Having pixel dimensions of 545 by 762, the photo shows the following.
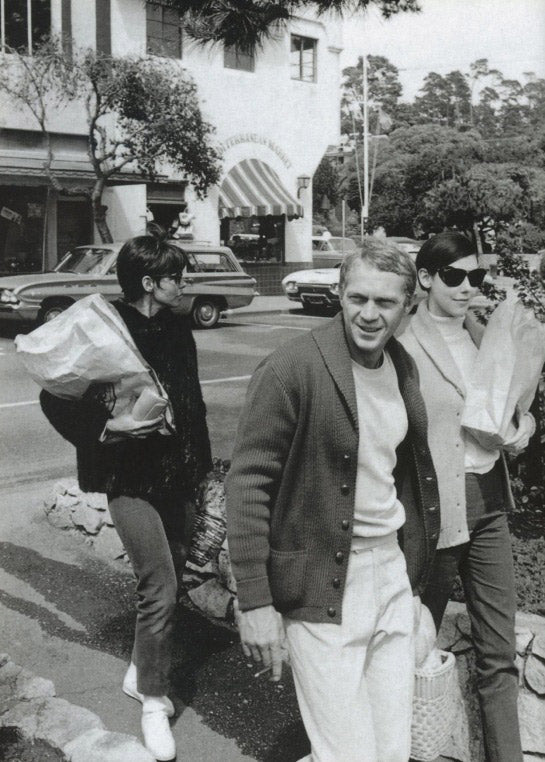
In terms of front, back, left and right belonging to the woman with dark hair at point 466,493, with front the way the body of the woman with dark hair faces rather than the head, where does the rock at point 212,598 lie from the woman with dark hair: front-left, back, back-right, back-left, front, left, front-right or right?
back

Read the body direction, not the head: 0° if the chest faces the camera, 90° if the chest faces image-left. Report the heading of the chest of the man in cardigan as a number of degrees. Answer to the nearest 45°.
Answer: approximately 315°

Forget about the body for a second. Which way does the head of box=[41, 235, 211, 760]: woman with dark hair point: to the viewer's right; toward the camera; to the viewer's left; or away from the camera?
to the viewer's right

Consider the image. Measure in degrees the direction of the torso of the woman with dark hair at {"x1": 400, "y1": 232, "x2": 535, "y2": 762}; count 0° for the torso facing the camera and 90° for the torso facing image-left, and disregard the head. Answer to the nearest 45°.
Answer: approximately 315°

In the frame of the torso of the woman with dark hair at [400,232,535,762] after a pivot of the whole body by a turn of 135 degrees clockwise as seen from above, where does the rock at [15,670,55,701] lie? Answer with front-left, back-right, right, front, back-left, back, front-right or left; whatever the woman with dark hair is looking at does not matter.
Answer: front

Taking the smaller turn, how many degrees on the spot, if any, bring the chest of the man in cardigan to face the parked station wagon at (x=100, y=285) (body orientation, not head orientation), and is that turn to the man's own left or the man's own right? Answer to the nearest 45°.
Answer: approximately 135° to the man's own left

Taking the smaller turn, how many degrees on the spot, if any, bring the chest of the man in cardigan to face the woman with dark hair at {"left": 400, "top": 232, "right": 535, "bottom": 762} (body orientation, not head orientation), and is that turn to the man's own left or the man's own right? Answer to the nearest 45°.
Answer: approximately 90° to the man's own left

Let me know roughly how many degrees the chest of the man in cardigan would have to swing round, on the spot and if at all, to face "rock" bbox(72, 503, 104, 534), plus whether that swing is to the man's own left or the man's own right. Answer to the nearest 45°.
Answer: approximately 180°

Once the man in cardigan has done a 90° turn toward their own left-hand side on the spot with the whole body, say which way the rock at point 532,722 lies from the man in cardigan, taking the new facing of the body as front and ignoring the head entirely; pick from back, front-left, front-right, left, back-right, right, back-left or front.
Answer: front

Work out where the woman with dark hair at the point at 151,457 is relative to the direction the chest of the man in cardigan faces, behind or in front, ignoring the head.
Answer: behind
